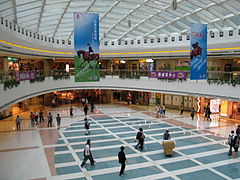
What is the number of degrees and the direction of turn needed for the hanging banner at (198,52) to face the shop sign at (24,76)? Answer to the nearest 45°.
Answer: approximately 90° to its right

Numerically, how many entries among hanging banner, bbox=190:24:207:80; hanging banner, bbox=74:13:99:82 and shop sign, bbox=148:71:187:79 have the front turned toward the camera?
3

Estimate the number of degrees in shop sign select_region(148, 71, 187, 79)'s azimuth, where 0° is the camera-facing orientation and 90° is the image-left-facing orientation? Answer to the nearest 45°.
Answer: approximately 0°

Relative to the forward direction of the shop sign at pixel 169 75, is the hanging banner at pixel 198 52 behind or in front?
in front

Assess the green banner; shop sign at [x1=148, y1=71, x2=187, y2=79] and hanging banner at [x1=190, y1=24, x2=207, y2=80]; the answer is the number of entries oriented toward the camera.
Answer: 3

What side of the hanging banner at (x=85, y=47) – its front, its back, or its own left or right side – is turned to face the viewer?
front

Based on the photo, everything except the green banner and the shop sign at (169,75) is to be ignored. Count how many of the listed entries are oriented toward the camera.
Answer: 2

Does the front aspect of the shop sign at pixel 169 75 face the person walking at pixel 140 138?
yes
